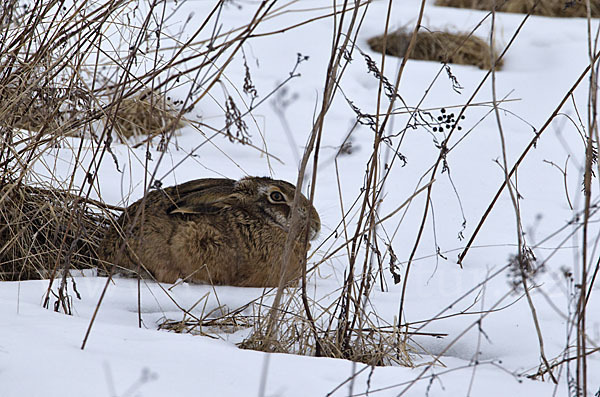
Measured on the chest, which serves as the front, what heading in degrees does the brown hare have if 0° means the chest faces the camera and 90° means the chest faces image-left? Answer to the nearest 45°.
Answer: approximately 270°

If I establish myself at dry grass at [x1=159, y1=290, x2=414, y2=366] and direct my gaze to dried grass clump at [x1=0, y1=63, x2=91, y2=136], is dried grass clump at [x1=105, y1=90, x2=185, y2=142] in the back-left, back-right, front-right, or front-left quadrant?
front-right

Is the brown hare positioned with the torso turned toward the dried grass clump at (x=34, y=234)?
no

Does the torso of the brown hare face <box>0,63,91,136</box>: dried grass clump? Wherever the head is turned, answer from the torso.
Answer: no

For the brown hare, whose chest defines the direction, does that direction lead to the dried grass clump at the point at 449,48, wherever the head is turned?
no

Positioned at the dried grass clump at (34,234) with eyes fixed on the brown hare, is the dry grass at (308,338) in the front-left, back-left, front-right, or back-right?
front-right

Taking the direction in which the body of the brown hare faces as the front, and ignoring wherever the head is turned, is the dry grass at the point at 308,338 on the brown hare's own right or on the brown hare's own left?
on the brown hare's own right

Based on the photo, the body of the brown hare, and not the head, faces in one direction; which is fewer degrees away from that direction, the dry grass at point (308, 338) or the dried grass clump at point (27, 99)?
the dry grass
